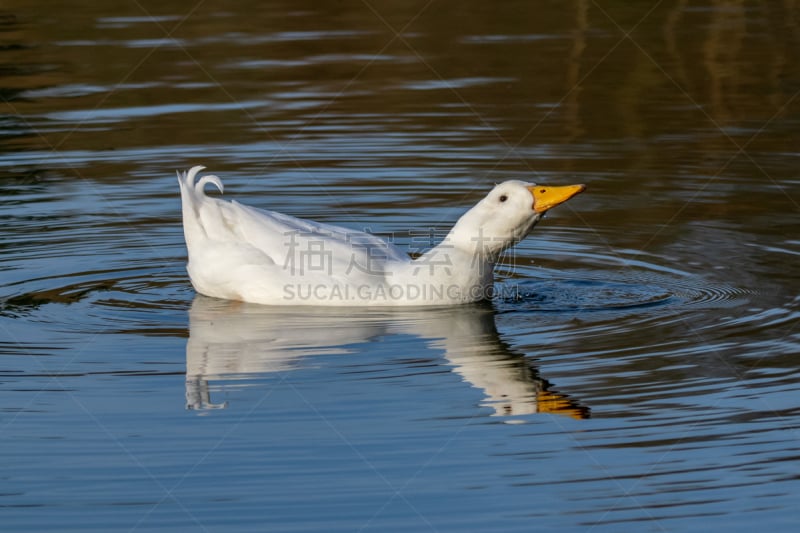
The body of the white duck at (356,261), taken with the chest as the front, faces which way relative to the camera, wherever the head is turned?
to the viewer's right
